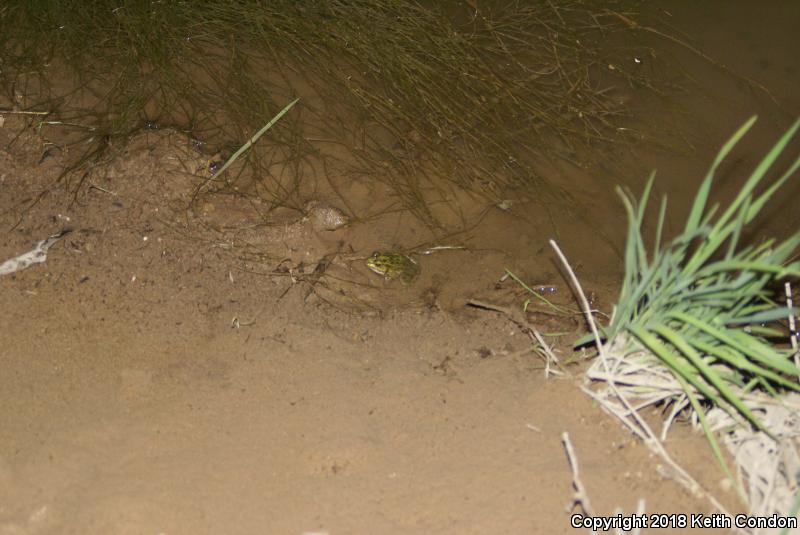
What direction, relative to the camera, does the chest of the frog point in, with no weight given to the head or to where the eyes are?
to the viewer's left

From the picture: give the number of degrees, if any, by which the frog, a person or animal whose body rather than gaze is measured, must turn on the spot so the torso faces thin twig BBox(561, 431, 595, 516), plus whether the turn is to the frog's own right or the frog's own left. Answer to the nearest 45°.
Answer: approximately 90° to the frog's own left

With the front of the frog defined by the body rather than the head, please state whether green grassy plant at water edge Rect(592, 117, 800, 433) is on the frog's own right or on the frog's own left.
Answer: on the frog's own left

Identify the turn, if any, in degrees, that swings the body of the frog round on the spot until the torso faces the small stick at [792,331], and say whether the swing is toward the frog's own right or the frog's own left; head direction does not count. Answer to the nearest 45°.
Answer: approximately 135° to the frog's own left
